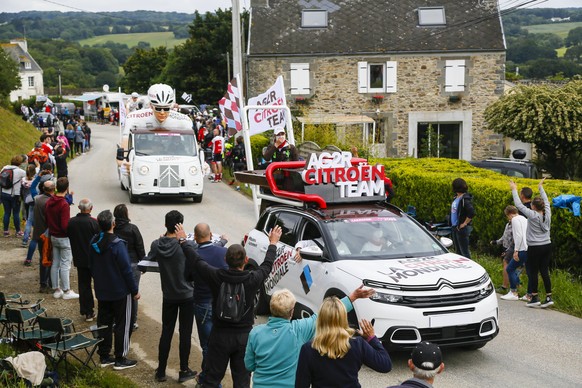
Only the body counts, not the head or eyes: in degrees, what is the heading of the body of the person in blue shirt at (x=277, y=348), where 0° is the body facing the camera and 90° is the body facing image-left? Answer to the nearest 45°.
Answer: approximately 225°

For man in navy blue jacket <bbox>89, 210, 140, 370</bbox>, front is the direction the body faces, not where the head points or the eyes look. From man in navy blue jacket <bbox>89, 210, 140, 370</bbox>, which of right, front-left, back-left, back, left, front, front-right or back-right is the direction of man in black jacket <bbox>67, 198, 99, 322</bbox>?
front-left

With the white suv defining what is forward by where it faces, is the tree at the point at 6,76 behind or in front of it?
behind

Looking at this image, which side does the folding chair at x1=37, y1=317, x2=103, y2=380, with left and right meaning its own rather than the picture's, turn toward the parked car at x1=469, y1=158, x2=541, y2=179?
front

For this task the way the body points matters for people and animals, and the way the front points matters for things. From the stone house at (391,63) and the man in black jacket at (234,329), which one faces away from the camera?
the man in black jacket

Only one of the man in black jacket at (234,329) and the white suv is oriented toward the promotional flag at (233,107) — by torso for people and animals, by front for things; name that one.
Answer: the man in black jacket

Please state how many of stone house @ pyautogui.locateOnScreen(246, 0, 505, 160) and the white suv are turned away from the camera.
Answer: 0

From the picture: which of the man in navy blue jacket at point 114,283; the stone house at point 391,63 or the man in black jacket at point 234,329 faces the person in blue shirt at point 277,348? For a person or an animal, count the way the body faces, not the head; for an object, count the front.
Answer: the stone house

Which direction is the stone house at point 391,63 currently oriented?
toward the camera

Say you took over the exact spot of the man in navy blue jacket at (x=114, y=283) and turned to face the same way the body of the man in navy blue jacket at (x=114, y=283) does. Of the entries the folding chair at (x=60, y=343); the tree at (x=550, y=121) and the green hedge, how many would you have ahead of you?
2

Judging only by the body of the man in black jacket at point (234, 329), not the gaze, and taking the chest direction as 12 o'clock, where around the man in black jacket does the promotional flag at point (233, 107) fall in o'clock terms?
The promotional flag is roughly at 12 o'clock from the man in black jacket.

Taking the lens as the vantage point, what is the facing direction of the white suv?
facing the viewer and to the right of the viewer

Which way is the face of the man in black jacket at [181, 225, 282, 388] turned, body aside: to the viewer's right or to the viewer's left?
to the viewer's right

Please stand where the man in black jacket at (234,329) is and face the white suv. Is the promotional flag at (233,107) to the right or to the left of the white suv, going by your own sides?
left

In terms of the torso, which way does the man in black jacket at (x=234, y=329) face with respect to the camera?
away from the camera
